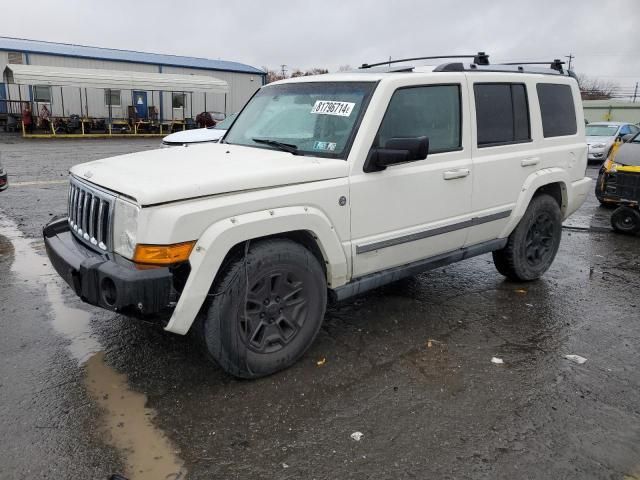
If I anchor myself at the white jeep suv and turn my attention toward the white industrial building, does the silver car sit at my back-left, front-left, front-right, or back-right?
front-right

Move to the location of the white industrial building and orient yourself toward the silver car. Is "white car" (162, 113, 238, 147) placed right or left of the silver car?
right

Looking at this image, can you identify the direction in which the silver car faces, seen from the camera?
facing the viewer and to the left of the viewer

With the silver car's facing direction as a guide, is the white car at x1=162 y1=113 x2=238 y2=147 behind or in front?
in front

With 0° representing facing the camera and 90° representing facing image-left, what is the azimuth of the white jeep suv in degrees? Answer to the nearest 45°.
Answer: approximately 45°

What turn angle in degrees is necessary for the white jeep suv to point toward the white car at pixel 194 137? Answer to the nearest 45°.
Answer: approximately 135° to its right

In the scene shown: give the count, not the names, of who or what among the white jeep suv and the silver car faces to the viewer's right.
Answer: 0

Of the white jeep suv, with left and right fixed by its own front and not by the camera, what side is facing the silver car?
back

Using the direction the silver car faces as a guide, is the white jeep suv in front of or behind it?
in front

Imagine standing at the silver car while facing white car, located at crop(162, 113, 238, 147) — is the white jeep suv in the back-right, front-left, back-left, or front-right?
front-left

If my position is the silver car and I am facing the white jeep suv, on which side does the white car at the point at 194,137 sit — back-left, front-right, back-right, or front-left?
front-right

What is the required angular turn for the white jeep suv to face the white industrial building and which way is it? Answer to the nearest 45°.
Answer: approximately 90° to its right
